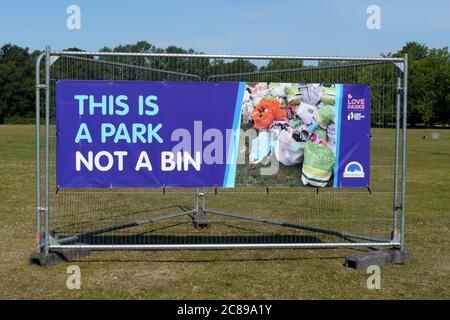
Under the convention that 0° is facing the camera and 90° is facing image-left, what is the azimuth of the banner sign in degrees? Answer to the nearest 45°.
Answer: approximately 0°
